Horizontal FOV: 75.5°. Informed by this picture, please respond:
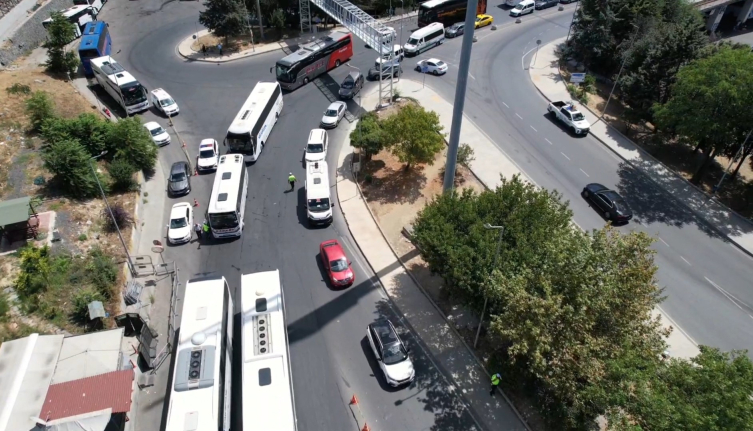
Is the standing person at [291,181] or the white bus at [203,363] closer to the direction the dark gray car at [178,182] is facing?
the white bus

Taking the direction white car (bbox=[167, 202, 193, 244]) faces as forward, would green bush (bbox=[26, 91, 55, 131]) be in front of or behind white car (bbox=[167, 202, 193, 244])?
behind

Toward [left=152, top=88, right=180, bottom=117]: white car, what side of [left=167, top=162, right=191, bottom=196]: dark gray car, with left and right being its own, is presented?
back

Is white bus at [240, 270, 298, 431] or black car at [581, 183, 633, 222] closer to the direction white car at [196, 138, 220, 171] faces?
the white bus

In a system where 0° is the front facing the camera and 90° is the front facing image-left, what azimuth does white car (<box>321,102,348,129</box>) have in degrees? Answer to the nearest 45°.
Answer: approximately 45°

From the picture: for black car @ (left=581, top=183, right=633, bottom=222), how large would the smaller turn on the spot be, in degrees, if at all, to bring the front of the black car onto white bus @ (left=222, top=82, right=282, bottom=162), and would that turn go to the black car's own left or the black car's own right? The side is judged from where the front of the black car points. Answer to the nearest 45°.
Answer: approximately 45° to the black car's own left
